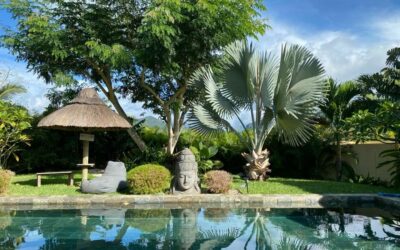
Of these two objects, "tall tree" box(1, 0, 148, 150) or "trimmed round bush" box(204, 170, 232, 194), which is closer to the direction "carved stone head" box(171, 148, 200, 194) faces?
the trimmed round bush

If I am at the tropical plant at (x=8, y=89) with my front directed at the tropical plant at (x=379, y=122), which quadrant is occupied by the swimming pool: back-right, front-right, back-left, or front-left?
front-right

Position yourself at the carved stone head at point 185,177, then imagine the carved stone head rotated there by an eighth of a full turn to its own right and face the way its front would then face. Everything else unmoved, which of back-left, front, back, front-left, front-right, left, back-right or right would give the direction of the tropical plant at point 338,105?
back

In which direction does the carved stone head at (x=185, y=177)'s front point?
toward the camera

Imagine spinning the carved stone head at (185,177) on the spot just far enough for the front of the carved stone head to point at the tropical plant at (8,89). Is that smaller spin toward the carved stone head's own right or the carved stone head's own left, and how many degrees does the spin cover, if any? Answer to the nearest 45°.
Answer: approximately 135° to the carved stone head's own right

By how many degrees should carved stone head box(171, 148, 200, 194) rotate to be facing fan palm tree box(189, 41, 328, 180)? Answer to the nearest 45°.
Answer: approximately 135° to its left

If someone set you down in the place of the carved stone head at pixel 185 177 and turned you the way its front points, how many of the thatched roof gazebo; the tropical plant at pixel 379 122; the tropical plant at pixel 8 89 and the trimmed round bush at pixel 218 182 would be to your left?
2

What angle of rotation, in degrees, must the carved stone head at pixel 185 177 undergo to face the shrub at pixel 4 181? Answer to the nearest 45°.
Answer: approximately 90° to its right

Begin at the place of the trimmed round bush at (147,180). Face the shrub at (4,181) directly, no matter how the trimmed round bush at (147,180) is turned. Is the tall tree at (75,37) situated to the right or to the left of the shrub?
right

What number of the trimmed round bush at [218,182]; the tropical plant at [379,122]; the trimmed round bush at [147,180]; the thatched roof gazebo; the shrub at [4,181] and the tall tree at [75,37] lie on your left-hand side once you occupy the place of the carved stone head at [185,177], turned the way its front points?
2

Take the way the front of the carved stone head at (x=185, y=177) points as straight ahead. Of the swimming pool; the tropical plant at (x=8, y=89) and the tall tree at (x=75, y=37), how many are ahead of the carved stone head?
1

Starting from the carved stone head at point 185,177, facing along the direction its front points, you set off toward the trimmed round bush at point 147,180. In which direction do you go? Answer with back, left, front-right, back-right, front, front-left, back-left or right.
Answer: right

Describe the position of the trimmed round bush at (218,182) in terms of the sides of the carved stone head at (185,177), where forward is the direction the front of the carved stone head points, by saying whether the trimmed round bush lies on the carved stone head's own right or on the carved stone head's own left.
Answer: on the carved stone head's own left

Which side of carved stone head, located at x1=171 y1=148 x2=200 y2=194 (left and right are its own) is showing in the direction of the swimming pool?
front

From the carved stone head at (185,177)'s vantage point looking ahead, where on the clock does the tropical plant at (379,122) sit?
The tropical plant is roughly at 9 o'clock from the carved stone head.
